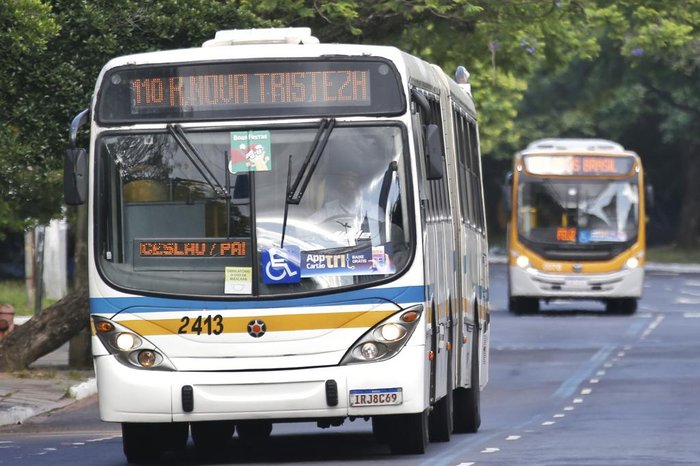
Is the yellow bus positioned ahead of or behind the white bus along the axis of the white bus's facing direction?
behind

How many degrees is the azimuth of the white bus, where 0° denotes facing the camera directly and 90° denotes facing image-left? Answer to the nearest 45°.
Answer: approximately 0°

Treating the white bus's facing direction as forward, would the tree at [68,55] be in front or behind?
behind

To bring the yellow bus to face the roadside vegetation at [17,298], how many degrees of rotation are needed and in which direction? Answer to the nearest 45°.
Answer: approximately 90° to its right

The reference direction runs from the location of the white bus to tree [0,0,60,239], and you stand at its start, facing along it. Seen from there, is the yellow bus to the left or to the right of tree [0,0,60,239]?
right

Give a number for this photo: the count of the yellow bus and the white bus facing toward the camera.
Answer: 2

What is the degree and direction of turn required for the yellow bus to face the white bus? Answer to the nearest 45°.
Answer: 0° — it already faces it

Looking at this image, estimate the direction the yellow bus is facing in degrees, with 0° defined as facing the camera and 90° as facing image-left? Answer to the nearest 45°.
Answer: approximately 0°
